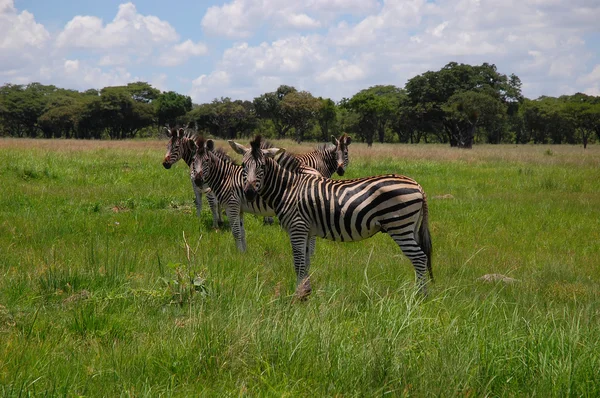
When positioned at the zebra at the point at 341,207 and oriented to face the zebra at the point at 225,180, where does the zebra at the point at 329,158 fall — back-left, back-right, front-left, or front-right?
front-right

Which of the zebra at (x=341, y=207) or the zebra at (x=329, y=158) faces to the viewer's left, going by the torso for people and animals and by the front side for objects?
the zebra at (x=341, y=207)

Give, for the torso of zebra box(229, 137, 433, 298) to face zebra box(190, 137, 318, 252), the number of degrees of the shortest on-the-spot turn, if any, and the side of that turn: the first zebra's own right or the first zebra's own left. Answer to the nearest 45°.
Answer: approximately 45° to the first zebra's own right

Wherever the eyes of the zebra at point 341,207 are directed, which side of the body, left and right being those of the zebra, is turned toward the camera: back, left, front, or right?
left

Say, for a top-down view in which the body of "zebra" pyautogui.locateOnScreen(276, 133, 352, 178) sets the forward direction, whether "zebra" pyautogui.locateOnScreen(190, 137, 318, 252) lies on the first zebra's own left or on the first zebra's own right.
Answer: on the first zebra's own right

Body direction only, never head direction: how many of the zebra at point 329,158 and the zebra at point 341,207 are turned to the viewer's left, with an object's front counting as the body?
1

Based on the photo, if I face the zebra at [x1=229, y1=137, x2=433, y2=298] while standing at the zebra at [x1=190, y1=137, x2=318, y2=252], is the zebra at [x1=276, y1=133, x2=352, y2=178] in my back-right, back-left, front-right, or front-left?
back-left

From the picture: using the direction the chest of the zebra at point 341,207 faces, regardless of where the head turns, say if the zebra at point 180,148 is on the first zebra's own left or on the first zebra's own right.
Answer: on the first zebra's own right

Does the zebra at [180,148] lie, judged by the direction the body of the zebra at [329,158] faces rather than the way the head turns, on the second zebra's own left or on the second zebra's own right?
on the second zebra's own right

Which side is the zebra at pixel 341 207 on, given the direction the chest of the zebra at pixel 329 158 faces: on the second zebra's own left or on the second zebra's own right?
on the second zebra's own right

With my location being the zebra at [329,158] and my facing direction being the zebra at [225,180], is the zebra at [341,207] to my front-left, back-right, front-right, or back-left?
front-left

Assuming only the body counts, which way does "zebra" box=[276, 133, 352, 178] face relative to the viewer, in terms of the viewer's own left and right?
facing the viewer and to the right of the viewer

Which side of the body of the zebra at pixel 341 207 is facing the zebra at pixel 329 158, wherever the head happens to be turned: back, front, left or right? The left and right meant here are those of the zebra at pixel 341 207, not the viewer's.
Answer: right
